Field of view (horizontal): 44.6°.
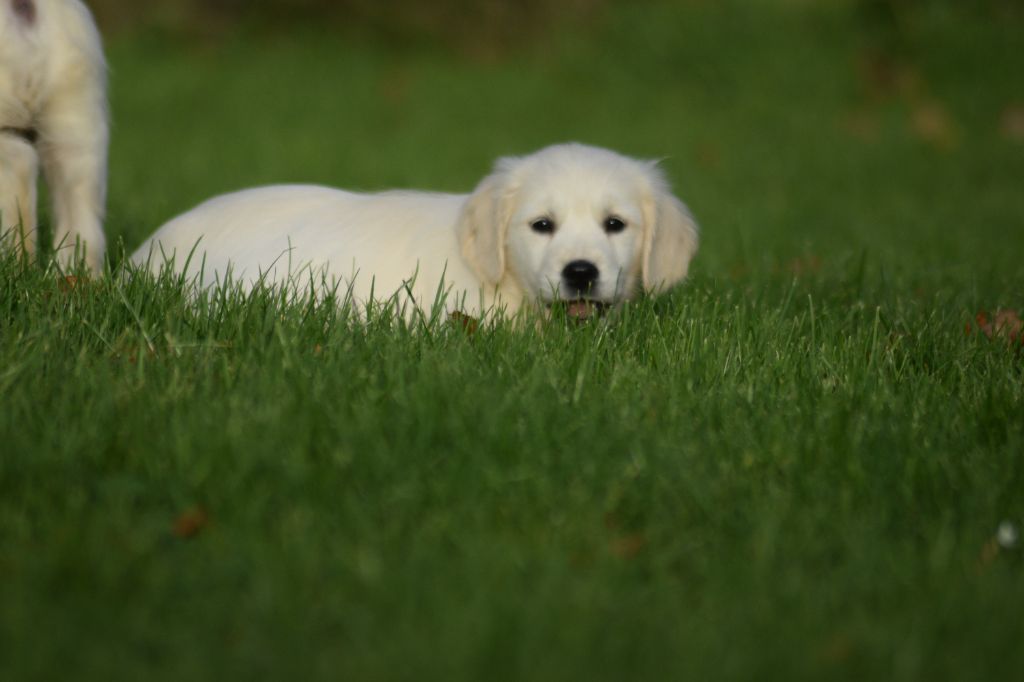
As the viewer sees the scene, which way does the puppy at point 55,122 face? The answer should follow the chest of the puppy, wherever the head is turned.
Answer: away from the camera

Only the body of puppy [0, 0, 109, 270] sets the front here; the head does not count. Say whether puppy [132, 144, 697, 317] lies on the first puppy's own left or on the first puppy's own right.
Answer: on the first puppy's own right
